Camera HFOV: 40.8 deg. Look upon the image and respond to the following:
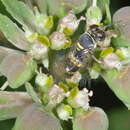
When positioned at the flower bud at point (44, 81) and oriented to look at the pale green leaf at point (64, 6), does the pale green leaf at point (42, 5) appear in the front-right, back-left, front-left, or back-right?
front-left

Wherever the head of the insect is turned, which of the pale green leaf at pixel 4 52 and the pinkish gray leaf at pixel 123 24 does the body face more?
the pinkish gray leaf

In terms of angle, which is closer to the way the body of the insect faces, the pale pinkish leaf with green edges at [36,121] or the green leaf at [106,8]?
the green leaf

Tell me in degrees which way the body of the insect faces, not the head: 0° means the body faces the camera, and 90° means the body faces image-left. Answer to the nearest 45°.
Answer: approximately 225°

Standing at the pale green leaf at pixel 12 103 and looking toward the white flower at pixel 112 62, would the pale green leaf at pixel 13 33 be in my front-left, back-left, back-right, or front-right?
front-left

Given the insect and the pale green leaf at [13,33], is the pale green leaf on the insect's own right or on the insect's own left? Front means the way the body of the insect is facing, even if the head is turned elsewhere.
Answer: on the insect's own left
